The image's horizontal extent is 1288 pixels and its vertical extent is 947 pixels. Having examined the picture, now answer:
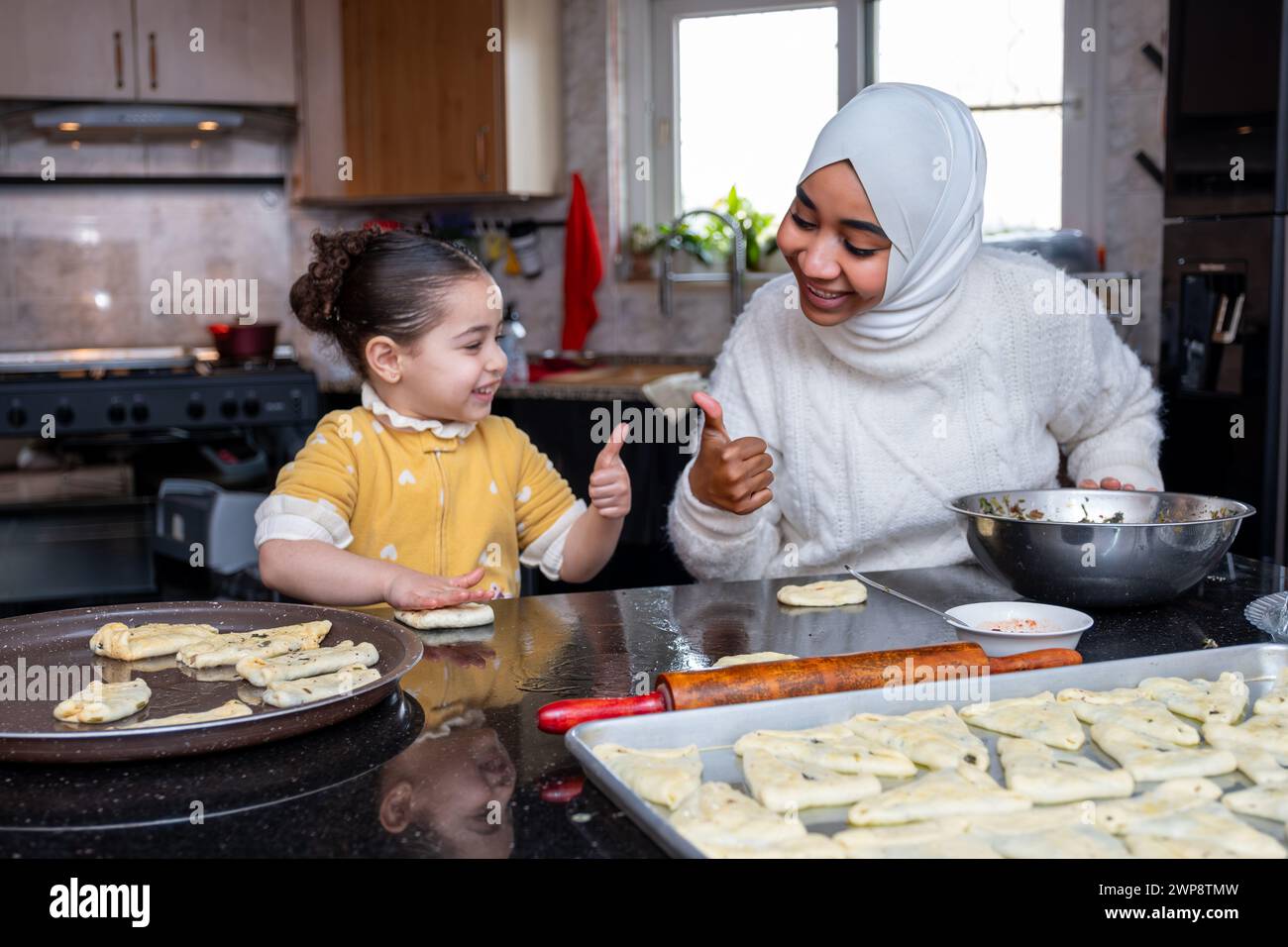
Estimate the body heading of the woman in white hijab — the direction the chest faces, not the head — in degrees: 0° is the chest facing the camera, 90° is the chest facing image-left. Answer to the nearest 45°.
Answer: approximately 0°

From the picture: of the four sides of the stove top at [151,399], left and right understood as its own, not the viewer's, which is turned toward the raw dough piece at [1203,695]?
front

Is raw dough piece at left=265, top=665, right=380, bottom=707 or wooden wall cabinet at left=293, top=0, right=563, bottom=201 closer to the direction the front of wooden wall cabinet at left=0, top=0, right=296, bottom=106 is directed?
the raw dough piece

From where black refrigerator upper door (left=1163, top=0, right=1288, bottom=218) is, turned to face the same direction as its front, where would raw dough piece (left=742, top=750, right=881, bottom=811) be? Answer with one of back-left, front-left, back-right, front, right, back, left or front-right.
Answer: front

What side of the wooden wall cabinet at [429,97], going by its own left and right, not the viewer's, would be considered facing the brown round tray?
front

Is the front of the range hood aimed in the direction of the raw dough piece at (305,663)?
yes

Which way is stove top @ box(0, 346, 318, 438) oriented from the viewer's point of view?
toward the camera

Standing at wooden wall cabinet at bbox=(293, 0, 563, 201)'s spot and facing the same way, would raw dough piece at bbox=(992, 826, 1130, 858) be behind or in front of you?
in front

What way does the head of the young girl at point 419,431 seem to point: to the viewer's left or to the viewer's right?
to the viewer's right

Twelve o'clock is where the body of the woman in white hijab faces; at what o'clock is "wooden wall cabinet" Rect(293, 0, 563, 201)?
The wooden wall cabinet is roughly at 5 o'clock from the woman in white hijab.
